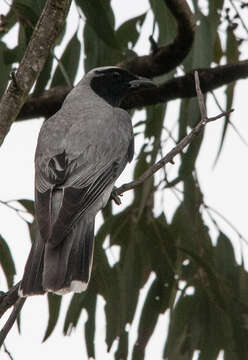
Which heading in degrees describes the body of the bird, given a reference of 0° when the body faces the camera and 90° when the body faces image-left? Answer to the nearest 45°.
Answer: approximately 225°
